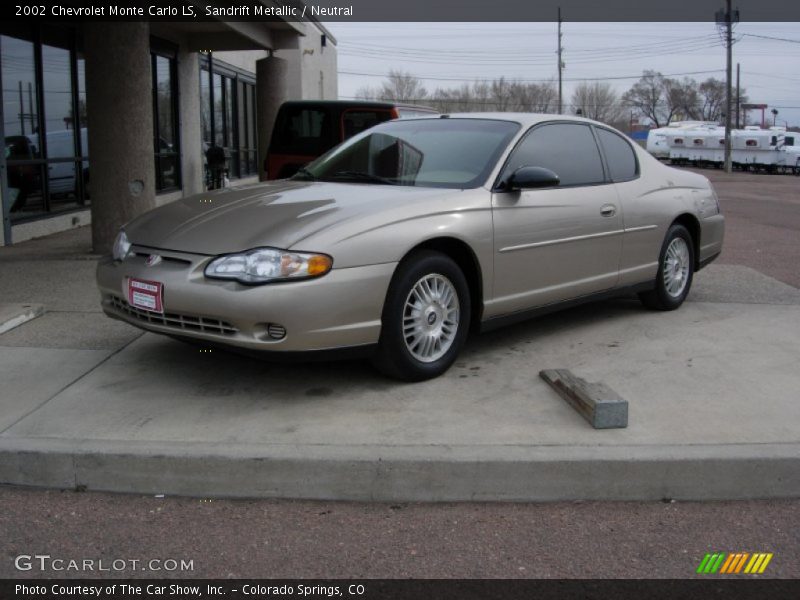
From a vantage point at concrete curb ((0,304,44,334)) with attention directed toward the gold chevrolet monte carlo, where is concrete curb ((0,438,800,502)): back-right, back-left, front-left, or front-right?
front-right

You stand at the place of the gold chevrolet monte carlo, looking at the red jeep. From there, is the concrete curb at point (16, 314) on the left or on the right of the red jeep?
left

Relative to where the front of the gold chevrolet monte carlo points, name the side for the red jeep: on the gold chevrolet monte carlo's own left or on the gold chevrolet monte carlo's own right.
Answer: on the gold chevrolet monte carlo's own right

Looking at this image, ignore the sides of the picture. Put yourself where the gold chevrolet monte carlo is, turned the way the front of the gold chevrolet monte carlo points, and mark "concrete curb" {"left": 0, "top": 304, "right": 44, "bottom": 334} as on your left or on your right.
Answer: on your right

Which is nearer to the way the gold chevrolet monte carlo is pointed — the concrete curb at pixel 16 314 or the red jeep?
the concrete curb

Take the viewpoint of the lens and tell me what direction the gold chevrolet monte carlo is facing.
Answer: facing the viewer and to the left of the viewer

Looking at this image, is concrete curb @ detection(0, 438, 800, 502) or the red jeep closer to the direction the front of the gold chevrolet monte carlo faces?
the concrete curb
